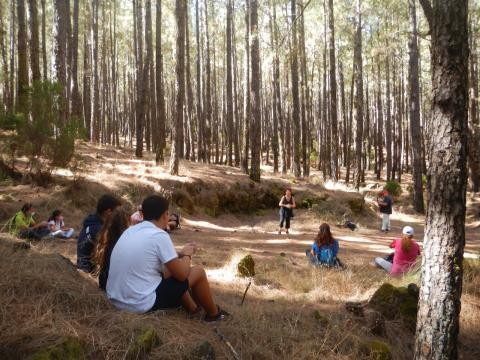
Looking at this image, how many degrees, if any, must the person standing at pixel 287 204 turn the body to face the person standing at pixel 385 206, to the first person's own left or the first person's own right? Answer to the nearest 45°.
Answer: approximately 135° to the first person's own left

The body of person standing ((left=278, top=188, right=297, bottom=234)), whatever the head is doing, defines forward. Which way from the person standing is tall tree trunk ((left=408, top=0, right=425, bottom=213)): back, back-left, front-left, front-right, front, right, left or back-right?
back-left

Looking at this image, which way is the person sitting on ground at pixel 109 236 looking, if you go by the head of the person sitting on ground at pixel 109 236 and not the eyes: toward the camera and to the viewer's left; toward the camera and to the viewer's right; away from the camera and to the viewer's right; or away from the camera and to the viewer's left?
away from the camera and to the viewer's right

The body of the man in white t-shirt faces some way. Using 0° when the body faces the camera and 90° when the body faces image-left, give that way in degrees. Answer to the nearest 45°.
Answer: approximately 225°

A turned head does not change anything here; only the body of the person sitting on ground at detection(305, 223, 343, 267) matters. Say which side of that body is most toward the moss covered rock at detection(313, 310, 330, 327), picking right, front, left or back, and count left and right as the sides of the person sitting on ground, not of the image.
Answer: back

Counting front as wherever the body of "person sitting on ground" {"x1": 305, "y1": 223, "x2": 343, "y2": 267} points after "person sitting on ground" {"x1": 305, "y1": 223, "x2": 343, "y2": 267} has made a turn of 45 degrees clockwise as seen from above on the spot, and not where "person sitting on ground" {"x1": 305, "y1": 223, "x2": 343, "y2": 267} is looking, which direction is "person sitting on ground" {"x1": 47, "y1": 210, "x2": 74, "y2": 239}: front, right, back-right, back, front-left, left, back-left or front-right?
back-left

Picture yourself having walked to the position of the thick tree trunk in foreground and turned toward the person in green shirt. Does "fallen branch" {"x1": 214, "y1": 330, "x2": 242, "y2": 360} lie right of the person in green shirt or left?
left

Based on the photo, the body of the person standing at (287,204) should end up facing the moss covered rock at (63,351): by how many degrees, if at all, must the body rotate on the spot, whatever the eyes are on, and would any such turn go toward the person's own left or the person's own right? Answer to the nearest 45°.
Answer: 0° — they already face it

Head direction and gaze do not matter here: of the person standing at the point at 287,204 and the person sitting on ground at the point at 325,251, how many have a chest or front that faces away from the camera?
1

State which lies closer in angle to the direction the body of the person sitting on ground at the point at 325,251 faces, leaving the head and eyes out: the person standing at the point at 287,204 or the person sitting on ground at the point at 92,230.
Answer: the person standing

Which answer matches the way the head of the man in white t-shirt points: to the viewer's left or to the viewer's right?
to the viewer's right

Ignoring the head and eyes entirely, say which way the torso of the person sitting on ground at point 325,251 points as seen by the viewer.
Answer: away from the camera

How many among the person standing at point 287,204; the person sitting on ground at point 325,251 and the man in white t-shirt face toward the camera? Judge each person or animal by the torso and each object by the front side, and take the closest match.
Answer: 1

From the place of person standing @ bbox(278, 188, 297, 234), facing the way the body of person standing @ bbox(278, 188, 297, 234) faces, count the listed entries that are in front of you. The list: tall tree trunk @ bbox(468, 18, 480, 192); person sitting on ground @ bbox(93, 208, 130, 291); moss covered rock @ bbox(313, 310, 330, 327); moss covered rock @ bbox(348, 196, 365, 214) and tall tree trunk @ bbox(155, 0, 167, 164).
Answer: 2
